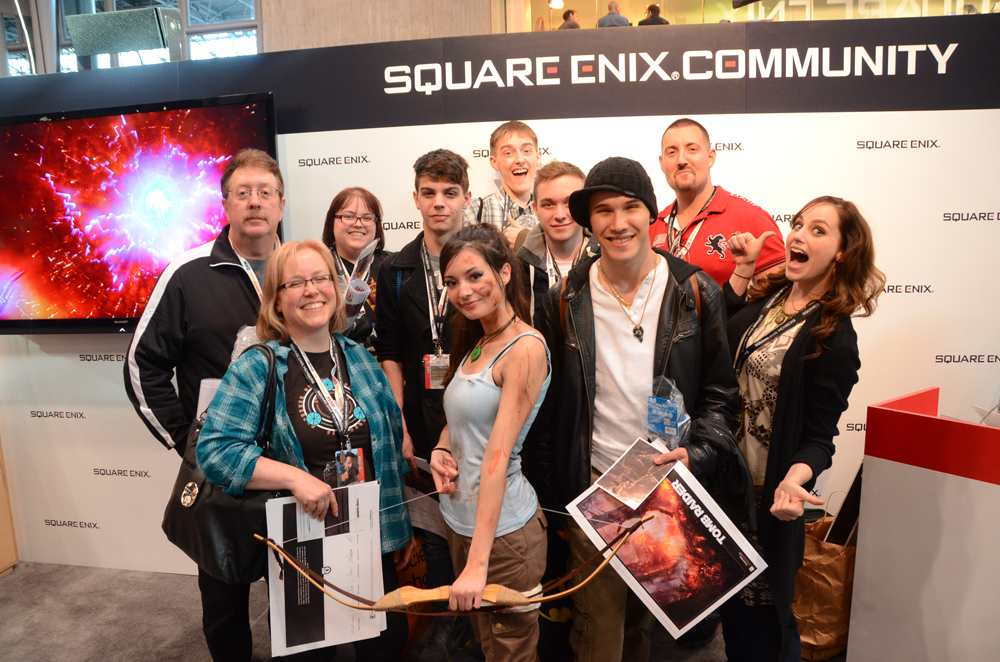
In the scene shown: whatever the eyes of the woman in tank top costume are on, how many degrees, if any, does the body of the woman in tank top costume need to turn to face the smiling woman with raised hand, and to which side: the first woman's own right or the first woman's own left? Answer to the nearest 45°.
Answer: approximately 135° to the first woman's own left

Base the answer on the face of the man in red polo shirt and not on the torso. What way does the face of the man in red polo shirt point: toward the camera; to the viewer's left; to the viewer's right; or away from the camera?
toward the camera

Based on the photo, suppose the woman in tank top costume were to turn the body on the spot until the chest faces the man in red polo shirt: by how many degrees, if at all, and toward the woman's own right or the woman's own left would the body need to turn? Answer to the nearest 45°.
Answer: approximately 180°

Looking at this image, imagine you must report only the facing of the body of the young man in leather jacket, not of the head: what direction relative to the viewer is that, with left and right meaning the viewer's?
facing the viewer

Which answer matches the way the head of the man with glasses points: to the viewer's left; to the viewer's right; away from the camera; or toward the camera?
toward the camera

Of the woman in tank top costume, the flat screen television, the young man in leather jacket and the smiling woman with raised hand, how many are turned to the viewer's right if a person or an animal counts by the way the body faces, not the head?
0

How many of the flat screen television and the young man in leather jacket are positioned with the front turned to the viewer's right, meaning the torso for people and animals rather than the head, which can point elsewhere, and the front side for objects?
0

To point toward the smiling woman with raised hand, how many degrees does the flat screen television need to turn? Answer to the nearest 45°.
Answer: approximately 90° to its left

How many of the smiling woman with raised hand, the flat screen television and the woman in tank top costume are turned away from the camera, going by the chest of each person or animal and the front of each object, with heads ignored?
0

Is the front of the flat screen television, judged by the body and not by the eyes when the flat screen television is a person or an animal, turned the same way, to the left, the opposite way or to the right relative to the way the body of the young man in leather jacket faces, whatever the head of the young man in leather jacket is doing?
the same way

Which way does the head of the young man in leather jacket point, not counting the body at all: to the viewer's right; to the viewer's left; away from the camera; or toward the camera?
toward the camera

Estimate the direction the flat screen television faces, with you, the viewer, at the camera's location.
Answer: facing the viewer and to the left of the viewer

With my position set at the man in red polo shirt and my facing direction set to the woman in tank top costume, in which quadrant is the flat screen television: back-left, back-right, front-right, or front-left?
front-right
